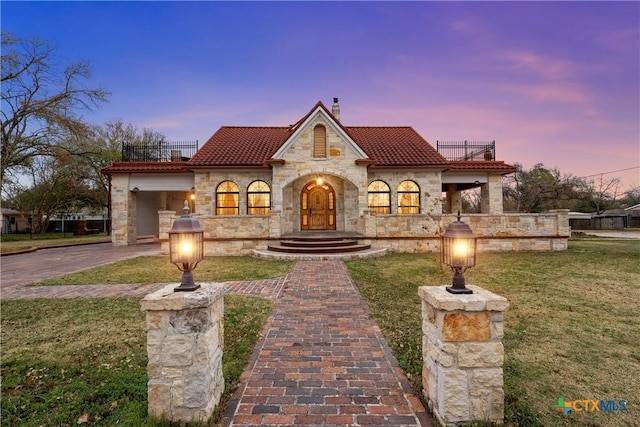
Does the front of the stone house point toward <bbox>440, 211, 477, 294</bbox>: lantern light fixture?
yes

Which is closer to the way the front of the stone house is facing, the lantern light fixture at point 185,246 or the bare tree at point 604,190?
the lantern light fixture

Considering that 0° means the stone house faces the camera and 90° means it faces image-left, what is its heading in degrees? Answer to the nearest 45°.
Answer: approximately 0°

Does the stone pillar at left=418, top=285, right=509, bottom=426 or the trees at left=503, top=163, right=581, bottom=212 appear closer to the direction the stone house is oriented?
the stone pillar

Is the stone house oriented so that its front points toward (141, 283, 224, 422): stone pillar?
yes

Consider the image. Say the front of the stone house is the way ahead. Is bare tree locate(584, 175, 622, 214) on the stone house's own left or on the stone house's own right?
on the stone house's own left

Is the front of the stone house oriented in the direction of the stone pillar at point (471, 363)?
yes

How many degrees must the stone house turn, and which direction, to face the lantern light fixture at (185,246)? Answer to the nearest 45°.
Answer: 0° — it already faces it
